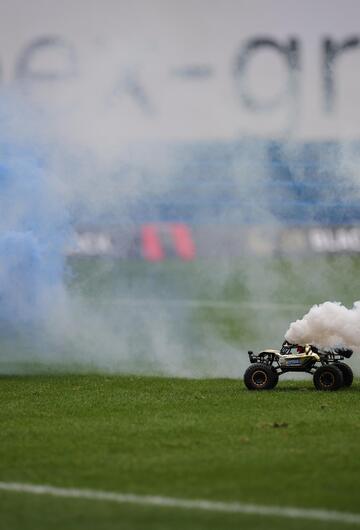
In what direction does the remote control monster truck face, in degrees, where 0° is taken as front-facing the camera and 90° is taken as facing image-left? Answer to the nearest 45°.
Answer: approximately 90°
